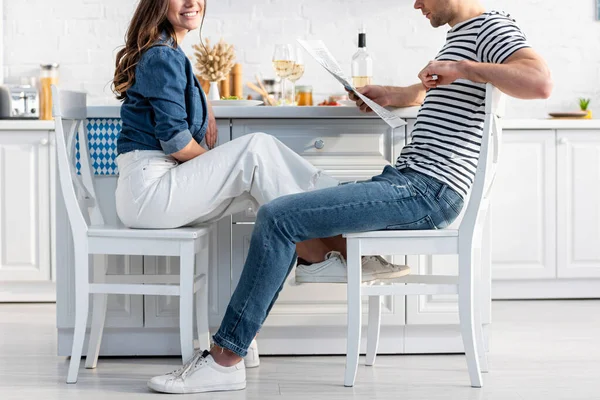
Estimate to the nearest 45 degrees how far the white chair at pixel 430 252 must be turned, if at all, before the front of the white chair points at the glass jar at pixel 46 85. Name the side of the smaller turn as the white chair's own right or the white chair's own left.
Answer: approximately 45° to the white chair's own right

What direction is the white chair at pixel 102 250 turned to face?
to the viewer's right

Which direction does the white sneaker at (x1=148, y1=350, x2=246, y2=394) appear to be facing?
to the viewer's left

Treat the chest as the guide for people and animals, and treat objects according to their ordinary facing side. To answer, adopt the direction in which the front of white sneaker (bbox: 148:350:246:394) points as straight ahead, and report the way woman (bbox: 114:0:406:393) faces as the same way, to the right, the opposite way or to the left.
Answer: the opposite way

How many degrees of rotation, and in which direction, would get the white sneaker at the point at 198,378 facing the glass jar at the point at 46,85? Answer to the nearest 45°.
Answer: approximately 90° to its right

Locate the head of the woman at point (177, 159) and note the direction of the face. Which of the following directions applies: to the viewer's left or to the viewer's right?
to the viewer's right

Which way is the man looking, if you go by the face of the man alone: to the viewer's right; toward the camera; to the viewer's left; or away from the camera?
to the viewer's left

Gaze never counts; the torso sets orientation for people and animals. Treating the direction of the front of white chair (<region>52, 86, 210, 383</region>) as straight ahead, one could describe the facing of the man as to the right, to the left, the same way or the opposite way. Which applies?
the opposite way

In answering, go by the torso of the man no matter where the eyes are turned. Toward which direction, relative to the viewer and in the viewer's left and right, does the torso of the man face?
facing to the left of the viewer

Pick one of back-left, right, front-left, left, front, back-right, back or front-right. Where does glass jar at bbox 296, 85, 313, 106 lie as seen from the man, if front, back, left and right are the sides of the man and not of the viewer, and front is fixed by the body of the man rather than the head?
right

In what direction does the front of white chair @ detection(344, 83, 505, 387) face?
to the viewer's left

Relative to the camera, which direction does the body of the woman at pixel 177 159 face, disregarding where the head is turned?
to the viewer's right
